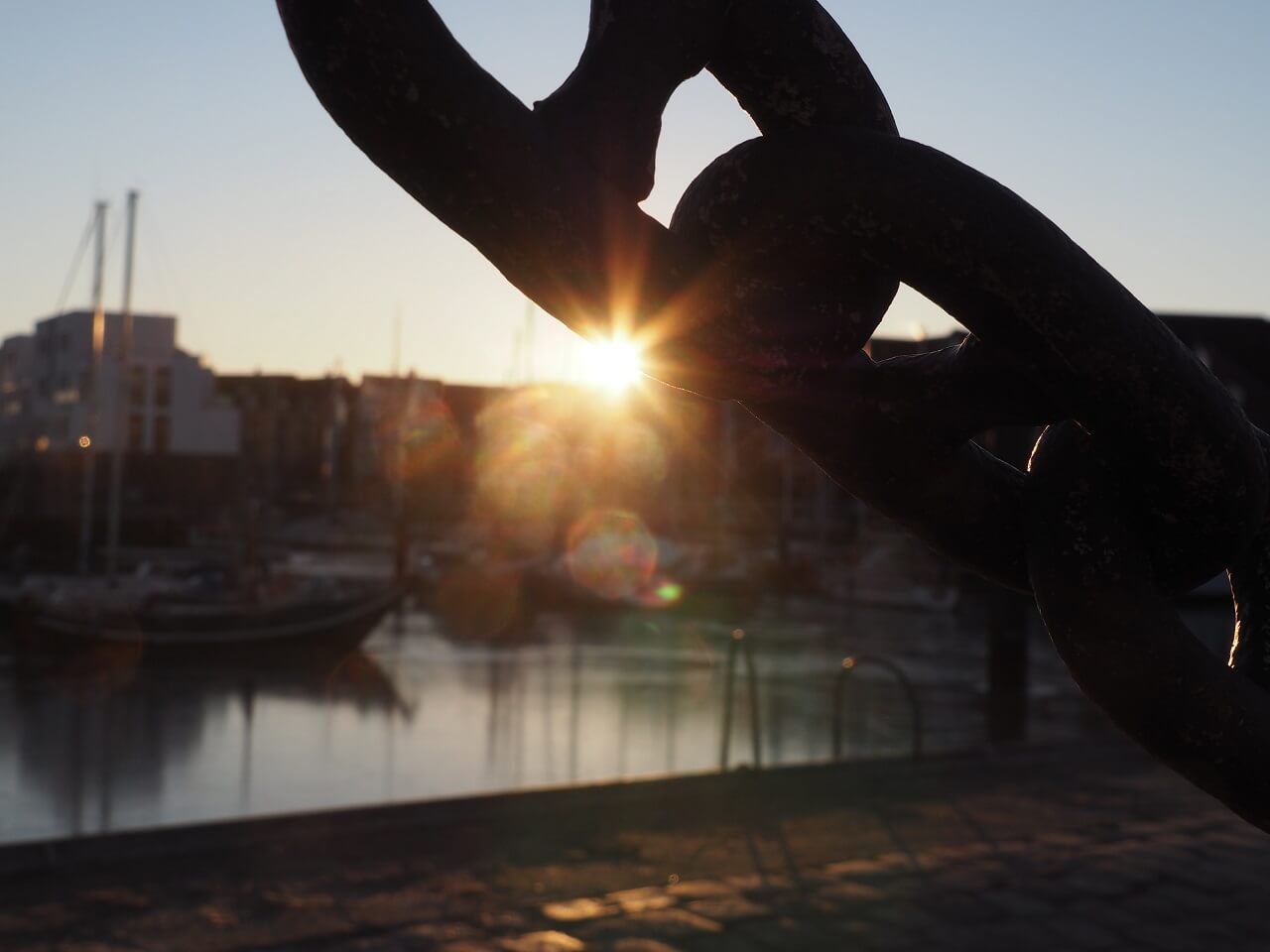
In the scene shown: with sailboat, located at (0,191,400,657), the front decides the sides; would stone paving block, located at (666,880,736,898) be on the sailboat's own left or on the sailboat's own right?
on the sailboat's own right

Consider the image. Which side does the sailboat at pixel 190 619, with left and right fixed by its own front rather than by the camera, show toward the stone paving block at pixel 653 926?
right

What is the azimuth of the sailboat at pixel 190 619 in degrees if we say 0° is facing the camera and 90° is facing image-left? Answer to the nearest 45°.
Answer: approximately 270°

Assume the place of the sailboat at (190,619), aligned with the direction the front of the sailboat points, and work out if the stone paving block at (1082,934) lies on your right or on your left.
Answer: on your right

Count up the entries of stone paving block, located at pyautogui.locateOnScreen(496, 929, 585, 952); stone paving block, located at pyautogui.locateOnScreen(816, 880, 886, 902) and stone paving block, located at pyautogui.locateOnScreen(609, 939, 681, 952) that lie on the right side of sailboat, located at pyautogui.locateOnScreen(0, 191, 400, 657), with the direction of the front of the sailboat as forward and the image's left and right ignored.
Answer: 3

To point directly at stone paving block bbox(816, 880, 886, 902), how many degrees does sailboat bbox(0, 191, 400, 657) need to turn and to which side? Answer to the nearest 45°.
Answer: approximately 90° to its right

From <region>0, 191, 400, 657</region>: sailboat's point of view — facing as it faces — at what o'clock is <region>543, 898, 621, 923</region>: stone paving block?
The stone paving block is roughly at 3 o'clock from the sailboat.

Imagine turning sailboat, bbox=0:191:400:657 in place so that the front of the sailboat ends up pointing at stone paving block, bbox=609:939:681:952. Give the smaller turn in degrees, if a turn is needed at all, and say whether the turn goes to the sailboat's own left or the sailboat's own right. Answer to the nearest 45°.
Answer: approximately 90° to the sailboat's own right

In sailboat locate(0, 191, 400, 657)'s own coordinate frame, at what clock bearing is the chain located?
The chain is roughly at 3 o'clock from the sailboat.

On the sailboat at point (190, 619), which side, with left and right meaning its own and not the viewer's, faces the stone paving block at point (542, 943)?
right
